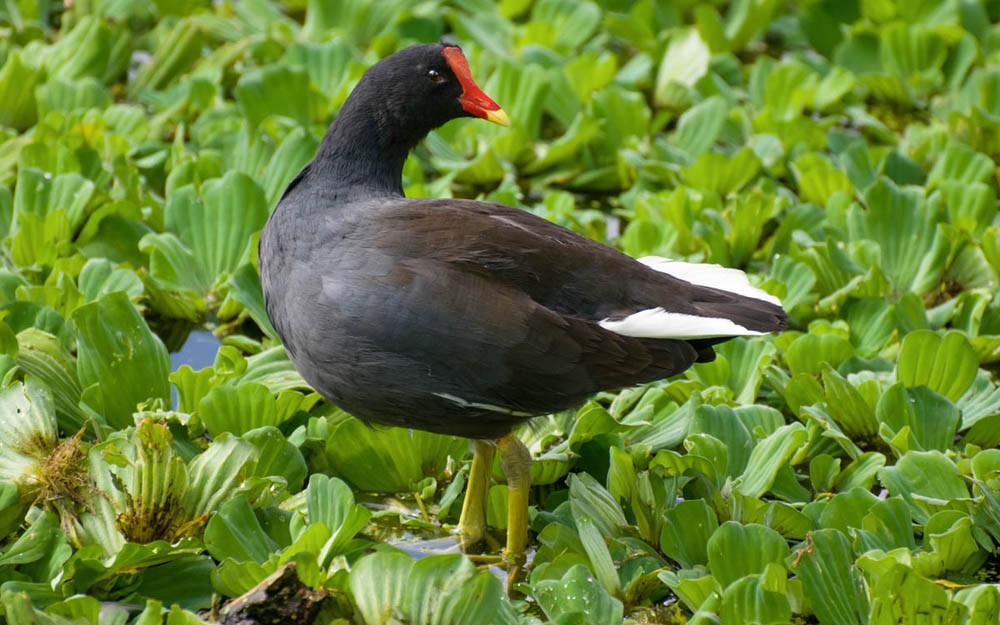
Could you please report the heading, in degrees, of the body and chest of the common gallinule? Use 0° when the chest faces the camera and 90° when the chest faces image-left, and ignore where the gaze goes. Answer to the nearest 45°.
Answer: approximately 90°

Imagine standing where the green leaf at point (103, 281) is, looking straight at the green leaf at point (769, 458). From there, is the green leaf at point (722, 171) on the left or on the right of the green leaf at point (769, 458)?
left

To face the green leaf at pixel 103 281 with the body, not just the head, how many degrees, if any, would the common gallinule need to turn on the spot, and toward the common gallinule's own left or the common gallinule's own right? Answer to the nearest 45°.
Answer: approximately 45° to the common gallinule's own right

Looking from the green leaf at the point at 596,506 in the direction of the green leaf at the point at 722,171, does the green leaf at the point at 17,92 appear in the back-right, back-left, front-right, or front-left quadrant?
front-left

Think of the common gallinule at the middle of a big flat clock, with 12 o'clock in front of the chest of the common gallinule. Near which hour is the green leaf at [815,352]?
The green leaf is roughly at 5 o'clock from the common gallinule.

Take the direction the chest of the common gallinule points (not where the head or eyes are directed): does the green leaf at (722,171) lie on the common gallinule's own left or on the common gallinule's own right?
on the common gallinule's own right

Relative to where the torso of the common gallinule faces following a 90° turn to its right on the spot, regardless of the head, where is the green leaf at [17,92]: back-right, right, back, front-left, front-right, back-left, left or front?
front-left

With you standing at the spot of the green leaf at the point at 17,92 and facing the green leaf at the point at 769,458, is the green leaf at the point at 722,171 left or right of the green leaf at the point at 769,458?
left

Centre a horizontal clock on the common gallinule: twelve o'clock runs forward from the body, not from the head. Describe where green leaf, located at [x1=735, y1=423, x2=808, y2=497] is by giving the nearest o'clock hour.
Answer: The green leaf is roughly at 6 o'clock from the common gallinule.
